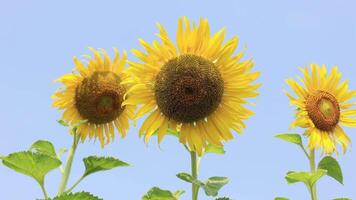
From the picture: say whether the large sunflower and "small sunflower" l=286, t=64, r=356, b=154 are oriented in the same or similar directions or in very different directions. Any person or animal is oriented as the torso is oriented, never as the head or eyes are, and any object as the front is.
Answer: same or similar directions

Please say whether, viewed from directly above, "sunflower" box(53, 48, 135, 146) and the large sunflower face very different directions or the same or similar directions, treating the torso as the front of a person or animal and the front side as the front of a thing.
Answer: same or similar directions

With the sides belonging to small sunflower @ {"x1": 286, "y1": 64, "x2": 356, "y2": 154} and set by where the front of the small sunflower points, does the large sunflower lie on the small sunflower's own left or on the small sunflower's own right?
on the small sunflower's own right

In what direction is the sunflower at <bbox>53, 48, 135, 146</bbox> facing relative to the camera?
toward the camera

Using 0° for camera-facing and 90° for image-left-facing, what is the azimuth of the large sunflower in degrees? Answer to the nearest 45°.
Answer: approximately 0°

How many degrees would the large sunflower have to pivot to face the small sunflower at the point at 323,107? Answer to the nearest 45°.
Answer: approximately 135° to its left

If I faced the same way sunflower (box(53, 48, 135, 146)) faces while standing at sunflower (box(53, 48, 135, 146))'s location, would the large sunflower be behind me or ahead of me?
ahead

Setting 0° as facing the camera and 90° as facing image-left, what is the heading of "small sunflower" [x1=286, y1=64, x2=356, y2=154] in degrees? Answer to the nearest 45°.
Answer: approximately 315°

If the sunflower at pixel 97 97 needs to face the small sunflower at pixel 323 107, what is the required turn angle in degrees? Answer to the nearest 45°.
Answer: approximately 90° to its left

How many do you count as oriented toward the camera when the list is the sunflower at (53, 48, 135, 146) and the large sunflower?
2

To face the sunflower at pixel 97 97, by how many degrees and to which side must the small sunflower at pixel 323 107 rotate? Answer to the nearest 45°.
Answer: approximately 90° to its right

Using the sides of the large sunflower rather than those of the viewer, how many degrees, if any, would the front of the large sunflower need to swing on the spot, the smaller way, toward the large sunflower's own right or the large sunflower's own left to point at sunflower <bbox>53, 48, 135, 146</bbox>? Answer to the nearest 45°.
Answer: approximately 135° to the large sunflower's own right

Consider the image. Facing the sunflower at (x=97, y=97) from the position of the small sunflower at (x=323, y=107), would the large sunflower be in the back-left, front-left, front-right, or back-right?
front-left

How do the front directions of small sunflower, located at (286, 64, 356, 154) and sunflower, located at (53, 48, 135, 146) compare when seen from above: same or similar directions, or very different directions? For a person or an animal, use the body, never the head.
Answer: same or similar directions
